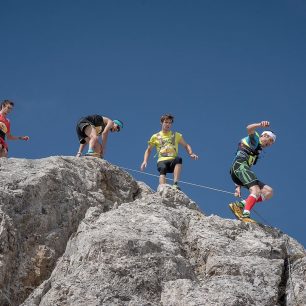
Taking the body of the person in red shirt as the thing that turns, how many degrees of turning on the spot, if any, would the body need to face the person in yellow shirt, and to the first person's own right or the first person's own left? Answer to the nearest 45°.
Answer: approximately 45° to the first person's own left

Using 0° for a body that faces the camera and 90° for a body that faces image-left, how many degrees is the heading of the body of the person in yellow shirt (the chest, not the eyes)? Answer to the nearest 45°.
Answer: approximately 0°

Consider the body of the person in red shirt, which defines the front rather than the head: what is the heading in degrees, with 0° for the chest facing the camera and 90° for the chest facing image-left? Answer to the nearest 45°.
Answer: approximately 315°

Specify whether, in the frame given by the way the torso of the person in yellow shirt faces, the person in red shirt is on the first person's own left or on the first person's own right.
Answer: on the first person's own right
